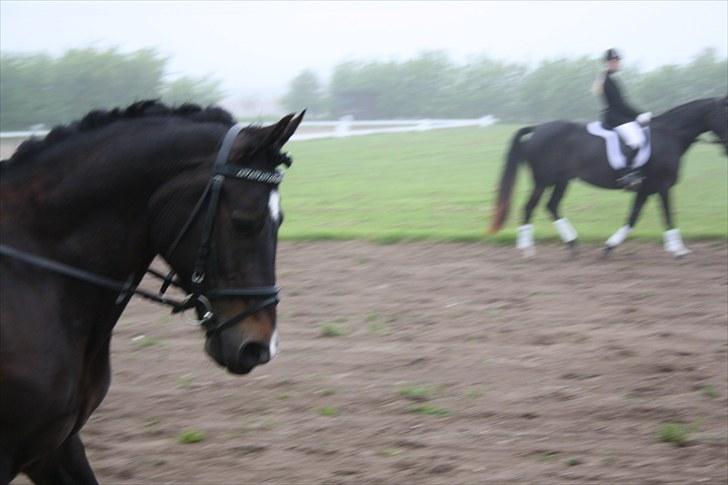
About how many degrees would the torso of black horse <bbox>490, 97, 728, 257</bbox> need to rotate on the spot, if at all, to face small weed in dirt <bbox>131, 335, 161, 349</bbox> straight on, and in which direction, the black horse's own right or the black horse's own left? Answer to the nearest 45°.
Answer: approximately 135° to the black horse's own right

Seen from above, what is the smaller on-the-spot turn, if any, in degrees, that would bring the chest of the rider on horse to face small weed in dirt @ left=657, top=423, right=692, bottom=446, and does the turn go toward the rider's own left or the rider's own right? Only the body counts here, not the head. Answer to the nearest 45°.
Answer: approximately 90° to the rider's own right

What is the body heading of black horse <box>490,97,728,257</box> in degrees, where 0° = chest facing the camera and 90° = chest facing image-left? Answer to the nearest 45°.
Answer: approximately 270°

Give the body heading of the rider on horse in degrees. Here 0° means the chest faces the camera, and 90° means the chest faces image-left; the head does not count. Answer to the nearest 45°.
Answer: approximately 270°

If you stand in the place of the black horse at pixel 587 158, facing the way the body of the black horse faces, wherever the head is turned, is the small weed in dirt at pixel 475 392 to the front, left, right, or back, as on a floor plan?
right

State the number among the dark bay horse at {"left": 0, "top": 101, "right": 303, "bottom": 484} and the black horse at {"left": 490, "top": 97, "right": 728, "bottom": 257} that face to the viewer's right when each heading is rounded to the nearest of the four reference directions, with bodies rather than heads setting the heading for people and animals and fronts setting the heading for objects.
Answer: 2

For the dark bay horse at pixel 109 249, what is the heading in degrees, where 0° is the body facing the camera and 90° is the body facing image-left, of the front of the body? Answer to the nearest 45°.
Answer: approximately 270°

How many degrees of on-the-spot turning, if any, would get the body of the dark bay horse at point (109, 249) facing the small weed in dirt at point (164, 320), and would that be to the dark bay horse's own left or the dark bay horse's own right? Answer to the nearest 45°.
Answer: approximately 90° to the dark bay horse's own left

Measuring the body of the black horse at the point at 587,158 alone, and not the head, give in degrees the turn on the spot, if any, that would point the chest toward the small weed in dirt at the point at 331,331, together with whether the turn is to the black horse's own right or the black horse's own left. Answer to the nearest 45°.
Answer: approximately 90° to the black horse's own right

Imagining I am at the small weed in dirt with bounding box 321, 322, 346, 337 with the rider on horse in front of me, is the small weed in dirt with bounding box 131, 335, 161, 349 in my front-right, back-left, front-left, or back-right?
back-left
